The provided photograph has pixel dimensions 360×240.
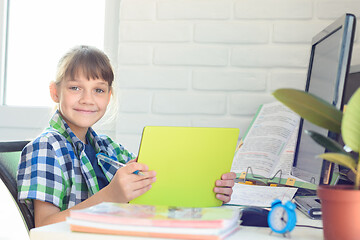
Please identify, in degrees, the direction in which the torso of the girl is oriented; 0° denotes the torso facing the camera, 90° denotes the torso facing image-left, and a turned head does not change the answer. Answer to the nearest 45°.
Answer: approximately 315°

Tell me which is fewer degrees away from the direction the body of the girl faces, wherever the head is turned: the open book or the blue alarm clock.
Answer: the blue alarm clock

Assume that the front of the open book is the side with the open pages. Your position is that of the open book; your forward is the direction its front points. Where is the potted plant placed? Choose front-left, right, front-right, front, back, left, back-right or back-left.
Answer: front-left

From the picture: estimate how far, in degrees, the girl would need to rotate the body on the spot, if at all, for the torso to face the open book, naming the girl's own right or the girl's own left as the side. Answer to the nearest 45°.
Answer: approximately 45° to the girl's own left
